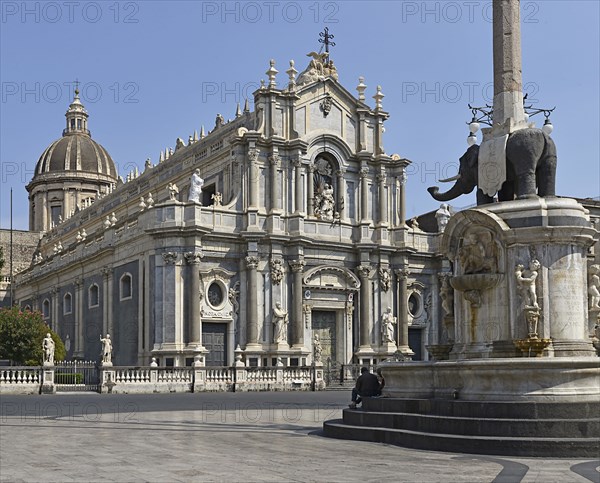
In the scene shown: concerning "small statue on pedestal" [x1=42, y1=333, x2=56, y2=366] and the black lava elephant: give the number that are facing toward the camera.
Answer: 1

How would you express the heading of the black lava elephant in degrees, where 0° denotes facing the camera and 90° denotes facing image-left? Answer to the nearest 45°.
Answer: approximately 135°

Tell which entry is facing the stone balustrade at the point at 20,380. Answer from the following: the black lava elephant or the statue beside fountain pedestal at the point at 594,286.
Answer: the black lava elephant

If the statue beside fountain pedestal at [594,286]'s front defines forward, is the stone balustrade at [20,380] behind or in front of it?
behind

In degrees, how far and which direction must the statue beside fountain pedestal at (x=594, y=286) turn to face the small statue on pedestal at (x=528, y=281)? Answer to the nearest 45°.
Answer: approximately 90° to its right

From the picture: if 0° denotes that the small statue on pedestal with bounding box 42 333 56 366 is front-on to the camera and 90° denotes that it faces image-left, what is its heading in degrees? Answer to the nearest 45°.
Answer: approximately 0°
